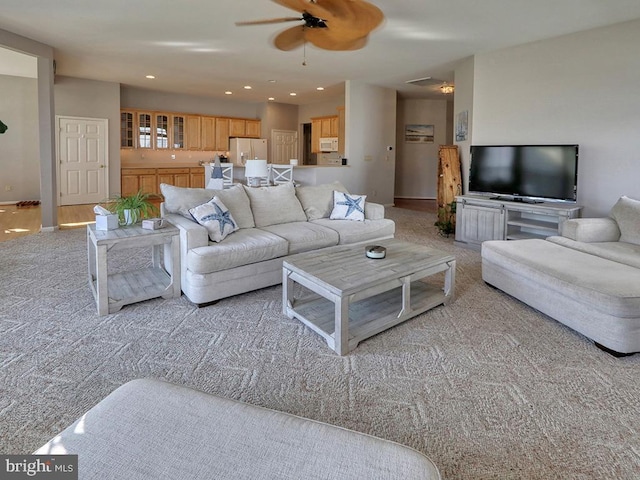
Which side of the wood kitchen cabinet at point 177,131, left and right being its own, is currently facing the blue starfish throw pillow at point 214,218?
front

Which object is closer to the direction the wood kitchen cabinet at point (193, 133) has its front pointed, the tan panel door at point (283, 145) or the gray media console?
the gray media console

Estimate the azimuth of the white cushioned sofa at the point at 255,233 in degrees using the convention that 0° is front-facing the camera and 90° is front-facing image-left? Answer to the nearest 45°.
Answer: approximately 315°

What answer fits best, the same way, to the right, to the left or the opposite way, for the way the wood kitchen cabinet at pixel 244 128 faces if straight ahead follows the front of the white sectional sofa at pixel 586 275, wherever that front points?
to the left

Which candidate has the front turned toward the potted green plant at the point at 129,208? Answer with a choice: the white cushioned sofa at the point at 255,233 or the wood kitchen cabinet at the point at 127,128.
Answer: the wood kitchen cabinet

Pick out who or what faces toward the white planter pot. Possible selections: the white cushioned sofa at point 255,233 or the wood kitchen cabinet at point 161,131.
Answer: the wood kitchen cabinet

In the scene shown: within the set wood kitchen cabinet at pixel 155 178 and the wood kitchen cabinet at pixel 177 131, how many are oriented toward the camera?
2

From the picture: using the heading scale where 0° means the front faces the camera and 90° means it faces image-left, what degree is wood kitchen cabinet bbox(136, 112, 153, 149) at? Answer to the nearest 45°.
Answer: approximately 0°

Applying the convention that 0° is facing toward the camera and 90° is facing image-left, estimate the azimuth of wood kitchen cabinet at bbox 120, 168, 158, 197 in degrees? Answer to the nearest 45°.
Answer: approximately 0°

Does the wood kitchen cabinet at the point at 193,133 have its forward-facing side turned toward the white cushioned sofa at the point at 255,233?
yes

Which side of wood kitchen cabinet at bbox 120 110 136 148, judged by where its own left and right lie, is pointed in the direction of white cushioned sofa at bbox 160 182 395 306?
front
